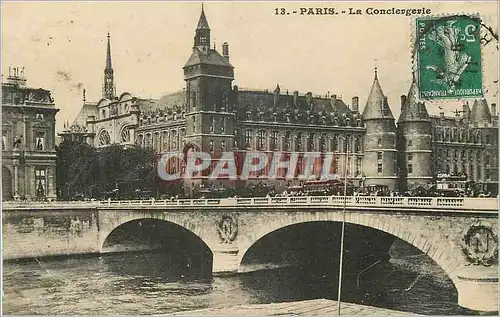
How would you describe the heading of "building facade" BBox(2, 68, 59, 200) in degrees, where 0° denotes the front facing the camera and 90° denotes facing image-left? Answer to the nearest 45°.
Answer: approximately 0°

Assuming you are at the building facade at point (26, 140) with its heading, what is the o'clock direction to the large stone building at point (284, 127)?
The large stone building is roughly at 9 o'clock from the building facade.

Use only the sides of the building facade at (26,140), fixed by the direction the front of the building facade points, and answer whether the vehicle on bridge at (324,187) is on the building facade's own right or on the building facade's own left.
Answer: on the building facade's own left

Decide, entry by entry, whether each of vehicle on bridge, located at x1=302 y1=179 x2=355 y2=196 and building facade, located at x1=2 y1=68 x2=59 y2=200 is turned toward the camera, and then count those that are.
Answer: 1
